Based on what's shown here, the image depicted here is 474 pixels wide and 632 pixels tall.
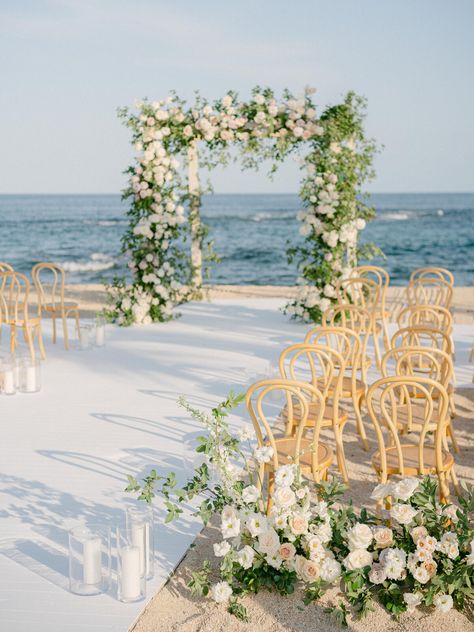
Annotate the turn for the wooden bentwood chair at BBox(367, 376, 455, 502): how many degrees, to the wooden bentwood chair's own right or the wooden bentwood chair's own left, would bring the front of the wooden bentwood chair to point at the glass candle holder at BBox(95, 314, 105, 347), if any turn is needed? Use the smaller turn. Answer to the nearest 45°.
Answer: approximately 45° to the wooden bentwood chair's own left

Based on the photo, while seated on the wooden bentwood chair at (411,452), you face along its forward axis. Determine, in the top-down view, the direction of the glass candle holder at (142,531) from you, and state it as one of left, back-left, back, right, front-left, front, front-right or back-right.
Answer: back-left

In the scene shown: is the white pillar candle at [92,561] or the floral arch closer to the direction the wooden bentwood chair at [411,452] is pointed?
the floral arch

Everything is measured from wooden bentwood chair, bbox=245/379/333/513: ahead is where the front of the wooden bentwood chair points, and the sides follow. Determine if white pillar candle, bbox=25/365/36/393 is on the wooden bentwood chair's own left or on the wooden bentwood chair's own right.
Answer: on the wooden bentwood chair's own left

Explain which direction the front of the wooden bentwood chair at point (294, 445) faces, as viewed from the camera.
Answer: facing away from the viewer and to the right of the viewer

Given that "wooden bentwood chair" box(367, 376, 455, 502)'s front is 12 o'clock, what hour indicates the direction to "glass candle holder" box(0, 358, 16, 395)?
The glass candle holder is roughly at 10 o'clock from the wooden bentwood chair.

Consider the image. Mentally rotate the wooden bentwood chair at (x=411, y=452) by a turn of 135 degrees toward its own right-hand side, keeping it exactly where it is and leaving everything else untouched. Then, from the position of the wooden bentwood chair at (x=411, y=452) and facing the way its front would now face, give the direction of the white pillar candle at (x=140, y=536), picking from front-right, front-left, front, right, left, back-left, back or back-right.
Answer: right

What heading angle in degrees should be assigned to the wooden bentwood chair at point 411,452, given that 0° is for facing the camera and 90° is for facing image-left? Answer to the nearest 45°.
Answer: approximately 180°

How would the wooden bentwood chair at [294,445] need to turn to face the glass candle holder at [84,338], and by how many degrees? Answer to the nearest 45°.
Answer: approximately 90° to its left

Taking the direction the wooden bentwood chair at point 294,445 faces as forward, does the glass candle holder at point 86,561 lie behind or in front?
behind

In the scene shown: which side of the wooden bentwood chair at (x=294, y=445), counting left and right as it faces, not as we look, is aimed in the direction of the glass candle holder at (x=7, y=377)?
left

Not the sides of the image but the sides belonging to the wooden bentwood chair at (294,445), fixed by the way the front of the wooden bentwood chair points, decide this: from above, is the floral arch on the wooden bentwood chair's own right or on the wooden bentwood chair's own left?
on the wooden bentwood chair's own left
